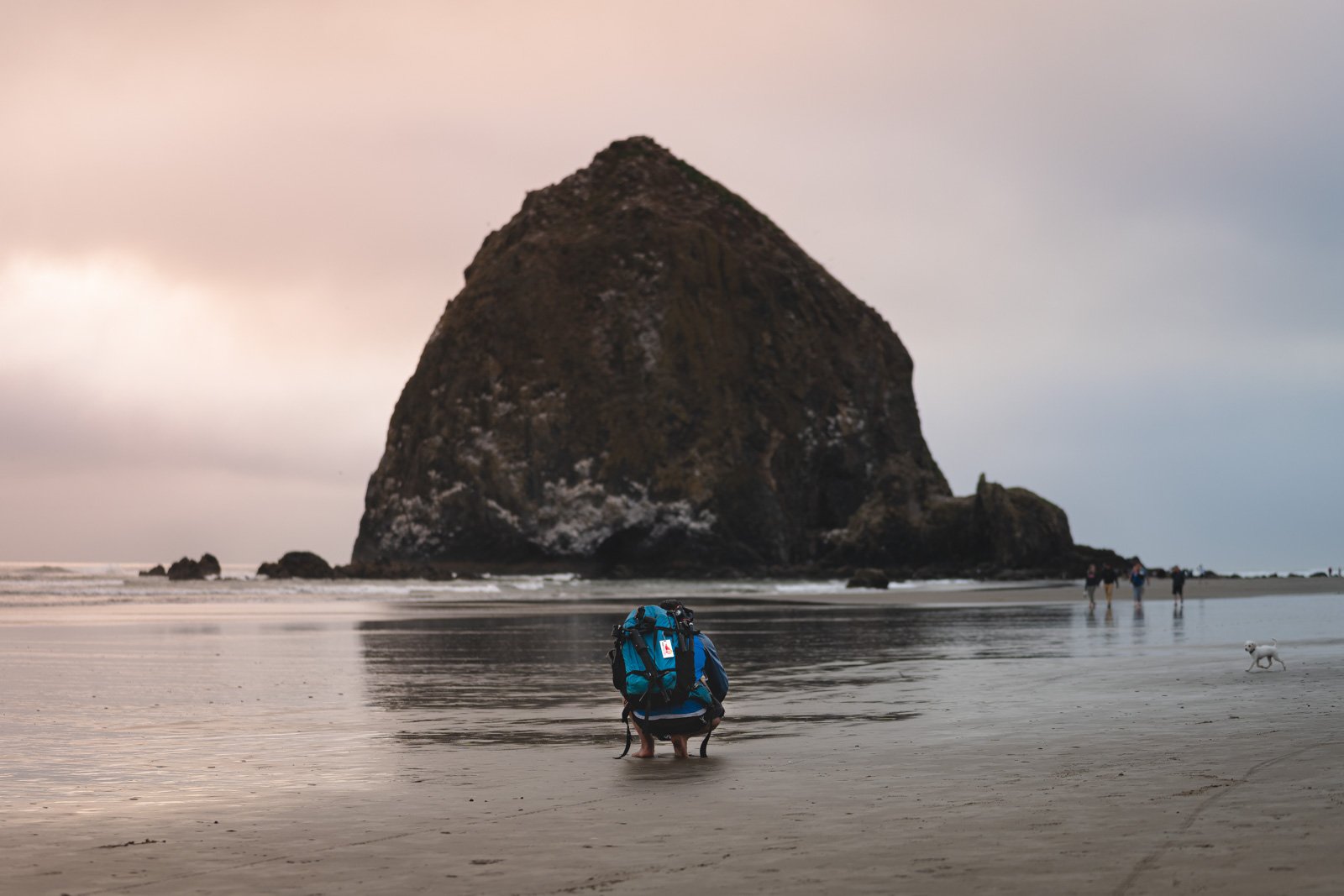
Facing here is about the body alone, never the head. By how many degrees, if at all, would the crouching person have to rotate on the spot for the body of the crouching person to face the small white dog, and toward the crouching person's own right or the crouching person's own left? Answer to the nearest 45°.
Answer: approximately 45° to the crouching person's own right

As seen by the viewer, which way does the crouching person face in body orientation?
away from the camera

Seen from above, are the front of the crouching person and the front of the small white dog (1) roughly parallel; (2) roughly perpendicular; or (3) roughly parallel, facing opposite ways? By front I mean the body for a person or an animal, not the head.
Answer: roughly perpendicular
